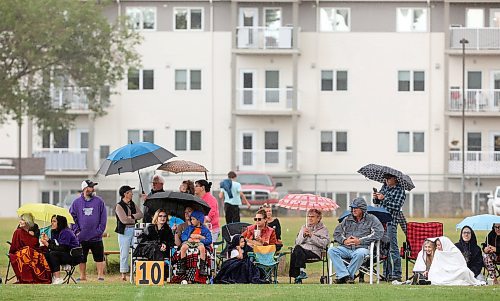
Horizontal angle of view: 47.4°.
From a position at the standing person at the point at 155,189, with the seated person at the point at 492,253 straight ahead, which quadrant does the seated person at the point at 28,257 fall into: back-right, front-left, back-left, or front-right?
back-right

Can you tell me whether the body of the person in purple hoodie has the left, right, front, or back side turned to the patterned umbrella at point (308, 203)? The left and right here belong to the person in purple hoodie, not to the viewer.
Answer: left

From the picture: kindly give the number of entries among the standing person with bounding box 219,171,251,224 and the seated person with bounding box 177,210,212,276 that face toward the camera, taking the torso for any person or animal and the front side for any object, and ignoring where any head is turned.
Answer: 1

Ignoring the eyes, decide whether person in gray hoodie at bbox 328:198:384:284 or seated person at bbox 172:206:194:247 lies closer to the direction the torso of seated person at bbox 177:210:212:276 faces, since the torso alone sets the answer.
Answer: the person in gray hoodie

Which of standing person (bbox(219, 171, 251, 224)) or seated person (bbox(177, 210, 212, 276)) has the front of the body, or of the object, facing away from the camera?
the standing person

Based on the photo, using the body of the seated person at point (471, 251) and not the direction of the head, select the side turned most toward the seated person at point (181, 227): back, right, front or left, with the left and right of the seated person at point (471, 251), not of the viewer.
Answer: right

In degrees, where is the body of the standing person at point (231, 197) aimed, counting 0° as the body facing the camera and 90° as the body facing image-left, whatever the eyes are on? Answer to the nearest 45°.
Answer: approximately 180°
